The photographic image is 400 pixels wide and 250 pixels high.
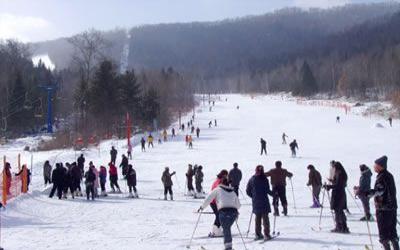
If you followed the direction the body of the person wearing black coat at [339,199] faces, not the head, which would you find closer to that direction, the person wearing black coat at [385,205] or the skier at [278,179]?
the skier

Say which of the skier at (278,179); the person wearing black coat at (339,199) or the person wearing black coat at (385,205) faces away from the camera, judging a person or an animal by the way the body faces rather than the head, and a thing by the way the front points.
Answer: the skier

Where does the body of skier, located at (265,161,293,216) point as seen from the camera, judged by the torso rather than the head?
away from the camera

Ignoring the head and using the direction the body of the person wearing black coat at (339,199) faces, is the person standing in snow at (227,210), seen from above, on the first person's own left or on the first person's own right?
on the first person's own left

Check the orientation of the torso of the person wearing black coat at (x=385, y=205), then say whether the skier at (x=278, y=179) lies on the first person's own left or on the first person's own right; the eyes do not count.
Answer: on the first person's own right

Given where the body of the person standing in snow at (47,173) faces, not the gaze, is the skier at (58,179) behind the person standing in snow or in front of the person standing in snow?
behind

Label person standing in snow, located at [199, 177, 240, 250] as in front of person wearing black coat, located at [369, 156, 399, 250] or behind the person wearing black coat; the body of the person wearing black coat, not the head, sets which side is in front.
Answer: in front

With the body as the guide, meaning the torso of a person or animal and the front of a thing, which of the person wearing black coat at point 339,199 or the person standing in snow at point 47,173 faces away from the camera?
the person standing in snow

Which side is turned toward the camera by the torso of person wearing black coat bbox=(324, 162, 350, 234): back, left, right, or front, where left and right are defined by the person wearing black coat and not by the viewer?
left

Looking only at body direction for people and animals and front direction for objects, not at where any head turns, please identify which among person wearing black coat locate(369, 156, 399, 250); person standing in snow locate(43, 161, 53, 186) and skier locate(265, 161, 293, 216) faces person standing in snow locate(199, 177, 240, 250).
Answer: the person wearing black coat

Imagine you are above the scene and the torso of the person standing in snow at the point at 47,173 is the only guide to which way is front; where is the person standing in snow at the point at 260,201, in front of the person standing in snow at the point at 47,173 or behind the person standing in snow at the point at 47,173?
behind

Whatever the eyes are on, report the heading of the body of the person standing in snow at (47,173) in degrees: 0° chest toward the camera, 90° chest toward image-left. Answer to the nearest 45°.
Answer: approximately 180°

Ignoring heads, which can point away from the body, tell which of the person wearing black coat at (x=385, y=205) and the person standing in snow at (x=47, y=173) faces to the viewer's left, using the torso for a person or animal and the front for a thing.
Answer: the person wearing black coat

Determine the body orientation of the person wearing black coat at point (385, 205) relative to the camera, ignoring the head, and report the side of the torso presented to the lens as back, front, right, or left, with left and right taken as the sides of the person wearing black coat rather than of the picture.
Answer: left

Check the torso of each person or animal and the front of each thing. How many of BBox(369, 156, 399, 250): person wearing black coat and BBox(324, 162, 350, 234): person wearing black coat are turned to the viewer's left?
2
